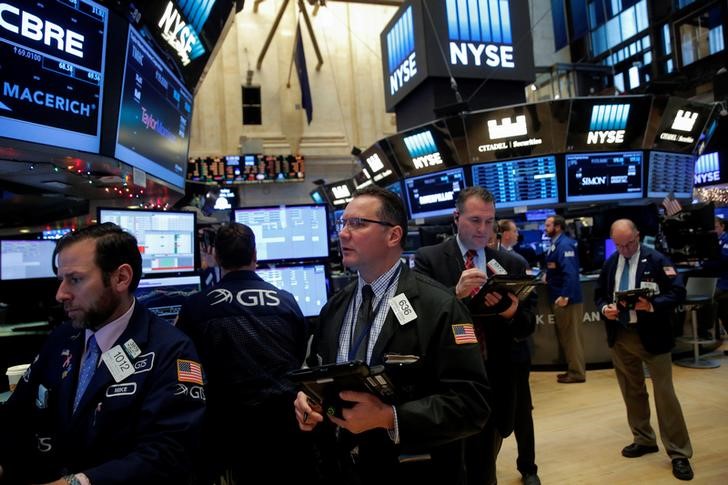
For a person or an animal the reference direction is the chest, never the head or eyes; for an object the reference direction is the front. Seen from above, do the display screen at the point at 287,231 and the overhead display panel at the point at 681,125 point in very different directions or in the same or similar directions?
same or similar directions

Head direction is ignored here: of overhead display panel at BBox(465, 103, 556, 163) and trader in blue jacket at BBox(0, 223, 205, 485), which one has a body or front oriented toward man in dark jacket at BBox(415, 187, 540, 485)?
the overhead display panel

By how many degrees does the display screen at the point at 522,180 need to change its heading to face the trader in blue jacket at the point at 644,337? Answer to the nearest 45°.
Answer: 0° — it already faces them

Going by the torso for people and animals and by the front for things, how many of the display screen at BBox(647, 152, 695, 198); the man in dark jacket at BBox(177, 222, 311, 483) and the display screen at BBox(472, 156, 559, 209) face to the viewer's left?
0

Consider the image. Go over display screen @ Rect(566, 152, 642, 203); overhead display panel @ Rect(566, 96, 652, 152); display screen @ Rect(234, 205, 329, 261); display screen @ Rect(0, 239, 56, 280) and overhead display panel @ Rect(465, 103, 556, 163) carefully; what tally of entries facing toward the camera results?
5

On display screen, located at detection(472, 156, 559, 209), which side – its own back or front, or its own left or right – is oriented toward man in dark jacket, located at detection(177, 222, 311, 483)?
front

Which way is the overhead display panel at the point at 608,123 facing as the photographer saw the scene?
facing the viewer

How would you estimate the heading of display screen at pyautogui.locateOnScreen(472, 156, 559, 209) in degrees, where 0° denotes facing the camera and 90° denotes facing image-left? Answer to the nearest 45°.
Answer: approximately 0°

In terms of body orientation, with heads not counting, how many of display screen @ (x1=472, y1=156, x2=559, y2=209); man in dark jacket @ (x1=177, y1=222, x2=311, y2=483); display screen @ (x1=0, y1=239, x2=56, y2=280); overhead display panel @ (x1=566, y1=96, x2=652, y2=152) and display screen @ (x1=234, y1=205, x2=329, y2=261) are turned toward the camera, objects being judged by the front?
4

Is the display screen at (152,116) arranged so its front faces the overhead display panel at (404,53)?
no

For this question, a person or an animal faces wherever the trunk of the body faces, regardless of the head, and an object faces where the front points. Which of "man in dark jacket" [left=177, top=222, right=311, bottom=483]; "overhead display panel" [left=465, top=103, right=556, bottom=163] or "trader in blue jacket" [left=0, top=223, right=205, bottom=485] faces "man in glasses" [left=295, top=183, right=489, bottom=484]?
the overhead display panel

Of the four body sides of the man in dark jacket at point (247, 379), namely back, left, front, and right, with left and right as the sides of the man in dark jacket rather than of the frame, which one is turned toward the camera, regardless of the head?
back

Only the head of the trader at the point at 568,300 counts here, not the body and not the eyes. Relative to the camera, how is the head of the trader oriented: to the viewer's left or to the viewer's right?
to the viewer's left

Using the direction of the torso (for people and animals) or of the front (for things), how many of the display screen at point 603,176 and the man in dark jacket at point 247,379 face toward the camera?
1

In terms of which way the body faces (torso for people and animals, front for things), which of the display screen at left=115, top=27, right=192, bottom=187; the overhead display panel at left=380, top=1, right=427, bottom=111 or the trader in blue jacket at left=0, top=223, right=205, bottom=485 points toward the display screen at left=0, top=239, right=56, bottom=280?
the overhead display panel

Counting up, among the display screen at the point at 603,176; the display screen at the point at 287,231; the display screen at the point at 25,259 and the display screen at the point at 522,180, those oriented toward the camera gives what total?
4

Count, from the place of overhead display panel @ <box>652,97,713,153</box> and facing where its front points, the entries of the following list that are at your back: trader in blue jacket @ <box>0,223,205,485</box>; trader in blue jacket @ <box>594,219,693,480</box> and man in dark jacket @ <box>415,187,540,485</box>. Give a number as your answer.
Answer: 0

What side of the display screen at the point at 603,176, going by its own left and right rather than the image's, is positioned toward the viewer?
front
